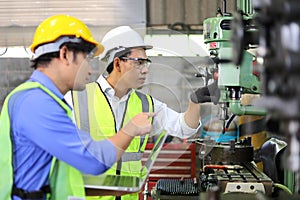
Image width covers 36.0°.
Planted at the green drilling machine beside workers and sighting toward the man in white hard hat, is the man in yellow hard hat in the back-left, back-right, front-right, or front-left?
front-left

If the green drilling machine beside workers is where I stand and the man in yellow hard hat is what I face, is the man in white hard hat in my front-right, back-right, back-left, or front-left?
front-right

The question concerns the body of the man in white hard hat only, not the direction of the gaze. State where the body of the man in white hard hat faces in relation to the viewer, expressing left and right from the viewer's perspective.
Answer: facing the viewer and to the right of the viewer

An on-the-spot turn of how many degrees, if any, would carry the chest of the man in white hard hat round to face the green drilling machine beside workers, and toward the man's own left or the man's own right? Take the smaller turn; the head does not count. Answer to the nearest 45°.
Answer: approximately 45° to the man's own left

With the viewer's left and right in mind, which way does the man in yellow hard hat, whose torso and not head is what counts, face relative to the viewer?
facing to the right of the viewer

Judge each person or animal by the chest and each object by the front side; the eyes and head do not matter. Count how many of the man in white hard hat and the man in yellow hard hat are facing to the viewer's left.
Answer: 0

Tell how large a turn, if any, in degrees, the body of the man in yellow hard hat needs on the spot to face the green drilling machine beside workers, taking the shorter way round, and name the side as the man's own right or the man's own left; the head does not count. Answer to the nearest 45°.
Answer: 0° — they already face it
